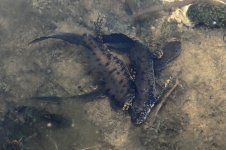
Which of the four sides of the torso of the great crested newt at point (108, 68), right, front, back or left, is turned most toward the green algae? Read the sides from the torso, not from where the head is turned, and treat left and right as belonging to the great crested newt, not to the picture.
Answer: left

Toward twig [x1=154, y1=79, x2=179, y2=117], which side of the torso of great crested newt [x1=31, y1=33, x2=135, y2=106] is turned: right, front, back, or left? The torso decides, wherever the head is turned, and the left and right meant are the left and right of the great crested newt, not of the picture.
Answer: front

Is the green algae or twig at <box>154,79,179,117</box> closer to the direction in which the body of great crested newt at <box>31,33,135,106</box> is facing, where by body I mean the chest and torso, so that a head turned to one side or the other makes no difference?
the twig

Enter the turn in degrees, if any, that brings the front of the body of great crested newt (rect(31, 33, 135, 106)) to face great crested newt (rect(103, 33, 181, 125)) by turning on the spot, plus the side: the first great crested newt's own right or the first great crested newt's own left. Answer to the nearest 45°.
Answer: approximately 45° to the first great crested newt's own left
